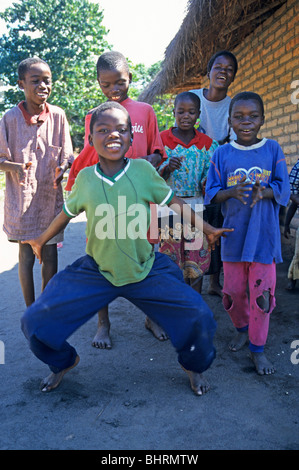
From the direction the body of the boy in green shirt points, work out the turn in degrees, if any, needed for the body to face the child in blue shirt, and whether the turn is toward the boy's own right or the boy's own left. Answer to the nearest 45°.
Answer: approximately 90° to the boy's own left

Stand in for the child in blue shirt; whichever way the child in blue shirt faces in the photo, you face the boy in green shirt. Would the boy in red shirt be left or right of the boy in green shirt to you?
right

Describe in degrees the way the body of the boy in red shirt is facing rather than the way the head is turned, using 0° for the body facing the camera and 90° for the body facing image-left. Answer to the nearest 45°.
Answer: approximately 0°

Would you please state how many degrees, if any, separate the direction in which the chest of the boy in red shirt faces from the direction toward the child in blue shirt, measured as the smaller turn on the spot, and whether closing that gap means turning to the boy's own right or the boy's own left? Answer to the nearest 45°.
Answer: approximately 45° to the boy's own left

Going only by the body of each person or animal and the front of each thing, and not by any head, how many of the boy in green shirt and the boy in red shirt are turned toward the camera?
2

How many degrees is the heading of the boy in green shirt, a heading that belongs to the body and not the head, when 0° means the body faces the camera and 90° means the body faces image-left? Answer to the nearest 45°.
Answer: approximately 0°

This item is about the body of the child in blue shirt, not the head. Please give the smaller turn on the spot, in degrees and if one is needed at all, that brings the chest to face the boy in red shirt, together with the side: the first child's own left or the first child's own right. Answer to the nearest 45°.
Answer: approximately 90° to the first child's own right
